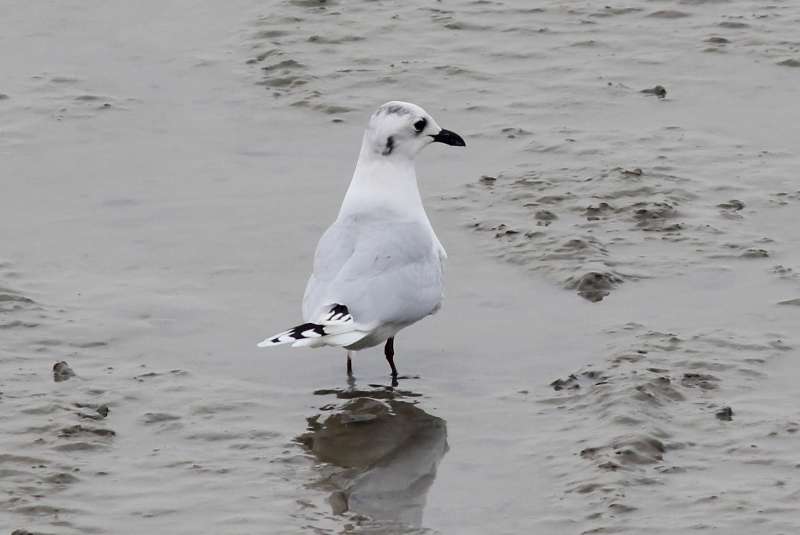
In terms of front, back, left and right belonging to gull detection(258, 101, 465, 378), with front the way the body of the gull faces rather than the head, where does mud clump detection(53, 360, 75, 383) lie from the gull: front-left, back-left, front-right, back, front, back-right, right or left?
back-left

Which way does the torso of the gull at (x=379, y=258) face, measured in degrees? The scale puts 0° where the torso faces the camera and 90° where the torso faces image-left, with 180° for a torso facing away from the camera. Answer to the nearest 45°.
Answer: approximately 225°

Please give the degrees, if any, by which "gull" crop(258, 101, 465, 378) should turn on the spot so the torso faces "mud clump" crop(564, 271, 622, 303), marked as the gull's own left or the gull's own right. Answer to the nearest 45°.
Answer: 0° — it already faces it

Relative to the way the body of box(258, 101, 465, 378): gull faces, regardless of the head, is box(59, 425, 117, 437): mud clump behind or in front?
behind

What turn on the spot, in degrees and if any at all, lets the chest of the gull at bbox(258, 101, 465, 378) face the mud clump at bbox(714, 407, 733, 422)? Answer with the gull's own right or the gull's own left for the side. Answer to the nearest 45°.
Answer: approximately 90° to the gull's own right
